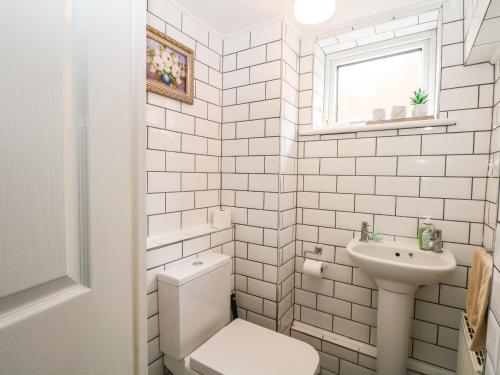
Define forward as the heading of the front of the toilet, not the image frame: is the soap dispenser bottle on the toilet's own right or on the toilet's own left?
on the toilet's own left

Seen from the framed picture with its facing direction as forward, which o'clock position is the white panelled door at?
The white panelled door is roughly at 2 o'clock from the framed picture.

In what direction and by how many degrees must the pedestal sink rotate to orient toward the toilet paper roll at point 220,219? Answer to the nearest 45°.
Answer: approximately 90° to its right

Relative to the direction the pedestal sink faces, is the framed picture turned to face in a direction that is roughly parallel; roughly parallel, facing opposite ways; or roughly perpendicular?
roughly perpendicular

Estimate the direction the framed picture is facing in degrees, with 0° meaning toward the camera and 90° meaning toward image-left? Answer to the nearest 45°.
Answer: approximately 315°

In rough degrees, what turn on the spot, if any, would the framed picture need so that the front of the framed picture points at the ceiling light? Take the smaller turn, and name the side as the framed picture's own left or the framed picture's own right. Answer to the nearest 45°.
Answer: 0° — it already faces it
